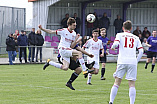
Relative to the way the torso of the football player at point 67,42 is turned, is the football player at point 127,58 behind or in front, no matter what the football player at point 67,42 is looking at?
in front

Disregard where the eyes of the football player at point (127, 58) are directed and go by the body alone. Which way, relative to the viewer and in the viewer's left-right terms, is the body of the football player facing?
facing away from the viewer

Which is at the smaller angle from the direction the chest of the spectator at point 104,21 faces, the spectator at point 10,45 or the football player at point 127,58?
the football player

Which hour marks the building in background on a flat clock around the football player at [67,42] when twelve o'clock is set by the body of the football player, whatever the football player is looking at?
The building in background is roughly at 7 o'clock from the football player.

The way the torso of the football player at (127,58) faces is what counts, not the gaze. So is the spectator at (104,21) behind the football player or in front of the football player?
in front

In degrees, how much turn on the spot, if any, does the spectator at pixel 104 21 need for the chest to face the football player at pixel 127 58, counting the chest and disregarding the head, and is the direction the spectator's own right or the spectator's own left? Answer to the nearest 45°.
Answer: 0° — they already face them

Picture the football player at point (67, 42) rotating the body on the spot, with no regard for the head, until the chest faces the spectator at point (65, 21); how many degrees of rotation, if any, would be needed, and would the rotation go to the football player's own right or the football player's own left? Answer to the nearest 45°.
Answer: approximately 135° to the football player's own left

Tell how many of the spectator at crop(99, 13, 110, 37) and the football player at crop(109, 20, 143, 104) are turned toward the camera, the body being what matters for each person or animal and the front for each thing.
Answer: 1

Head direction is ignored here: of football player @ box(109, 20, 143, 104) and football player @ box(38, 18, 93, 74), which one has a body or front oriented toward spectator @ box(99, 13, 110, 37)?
football player @ box(109, 20, 143, 104)

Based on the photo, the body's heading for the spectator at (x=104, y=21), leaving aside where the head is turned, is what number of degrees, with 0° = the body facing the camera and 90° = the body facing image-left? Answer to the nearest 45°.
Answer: approximately 0°

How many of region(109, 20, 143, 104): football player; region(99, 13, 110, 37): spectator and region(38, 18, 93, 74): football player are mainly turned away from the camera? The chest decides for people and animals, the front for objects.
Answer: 1

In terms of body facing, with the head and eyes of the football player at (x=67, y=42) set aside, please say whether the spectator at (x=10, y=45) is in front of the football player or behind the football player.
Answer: behind

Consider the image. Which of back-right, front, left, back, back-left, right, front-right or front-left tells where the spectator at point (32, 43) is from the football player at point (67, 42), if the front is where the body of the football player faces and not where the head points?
back-left

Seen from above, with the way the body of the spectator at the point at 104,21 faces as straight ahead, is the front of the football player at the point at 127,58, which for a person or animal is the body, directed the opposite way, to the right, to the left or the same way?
the opposite way

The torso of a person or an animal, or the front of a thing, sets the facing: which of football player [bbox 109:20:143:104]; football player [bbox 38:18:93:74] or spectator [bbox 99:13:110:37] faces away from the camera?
football player [bbox 109:20:143:104]

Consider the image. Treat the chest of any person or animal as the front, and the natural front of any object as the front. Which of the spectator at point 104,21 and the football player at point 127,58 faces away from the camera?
the football player
